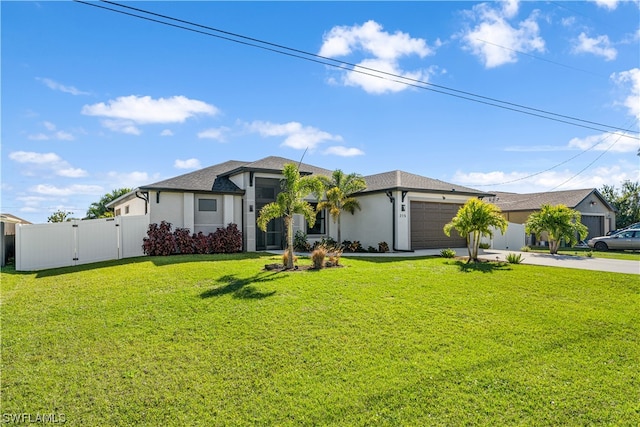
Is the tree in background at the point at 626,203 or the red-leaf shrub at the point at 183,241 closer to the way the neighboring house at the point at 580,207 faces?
the red-leaf shrub

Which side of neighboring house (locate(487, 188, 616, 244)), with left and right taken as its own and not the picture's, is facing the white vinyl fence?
right

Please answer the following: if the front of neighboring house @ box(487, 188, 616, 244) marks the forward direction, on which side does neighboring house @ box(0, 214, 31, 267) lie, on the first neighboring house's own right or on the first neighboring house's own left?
on the first neighboring house's own right

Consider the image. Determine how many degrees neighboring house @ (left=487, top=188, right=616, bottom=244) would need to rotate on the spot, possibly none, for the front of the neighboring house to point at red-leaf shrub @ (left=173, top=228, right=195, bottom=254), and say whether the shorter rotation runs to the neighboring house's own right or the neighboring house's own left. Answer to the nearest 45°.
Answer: approximately 90° to the neighboring house's own right

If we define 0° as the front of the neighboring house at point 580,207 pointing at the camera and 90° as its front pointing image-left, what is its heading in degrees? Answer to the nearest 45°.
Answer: approximately 315°

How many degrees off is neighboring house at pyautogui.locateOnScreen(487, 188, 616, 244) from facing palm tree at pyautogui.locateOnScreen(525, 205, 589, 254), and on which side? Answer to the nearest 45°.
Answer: approximately 45° to its right

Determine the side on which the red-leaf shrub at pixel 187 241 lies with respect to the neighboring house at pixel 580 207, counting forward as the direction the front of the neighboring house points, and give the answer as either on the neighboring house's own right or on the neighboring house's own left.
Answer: on the neighboring house's own right

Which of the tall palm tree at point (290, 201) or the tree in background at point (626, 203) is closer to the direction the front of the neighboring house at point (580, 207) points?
the tall palm tree

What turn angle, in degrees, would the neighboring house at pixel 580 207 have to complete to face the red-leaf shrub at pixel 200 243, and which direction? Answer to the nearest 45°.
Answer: approximately 90° to its right

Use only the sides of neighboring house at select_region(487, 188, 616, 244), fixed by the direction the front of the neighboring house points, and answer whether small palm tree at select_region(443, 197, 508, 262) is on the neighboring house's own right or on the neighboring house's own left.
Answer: on the neighboring house's own right

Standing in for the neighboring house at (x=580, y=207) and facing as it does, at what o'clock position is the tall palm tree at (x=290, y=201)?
The tall palm tree is roughly at 2 o'clock from the neighboring house.

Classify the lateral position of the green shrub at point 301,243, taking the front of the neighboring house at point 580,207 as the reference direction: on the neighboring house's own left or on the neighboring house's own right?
on the neighboring house's own right

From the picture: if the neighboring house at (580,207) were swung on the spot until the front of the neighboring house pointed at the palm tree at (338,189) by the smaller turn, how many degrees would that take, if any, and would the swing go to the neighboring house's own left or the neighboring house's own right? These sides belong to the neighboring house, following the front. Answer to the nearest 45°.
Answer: approximately 90° to the neighboring house's own right

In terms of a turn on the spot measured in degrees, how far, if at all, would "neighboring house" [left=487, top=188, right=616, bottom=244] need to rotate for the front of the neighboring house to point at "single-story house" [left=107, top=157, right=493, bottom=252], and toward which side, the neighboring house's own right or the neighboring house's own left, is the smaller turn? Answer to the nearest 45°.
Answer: approximately 90° to the neighboring house's own right
